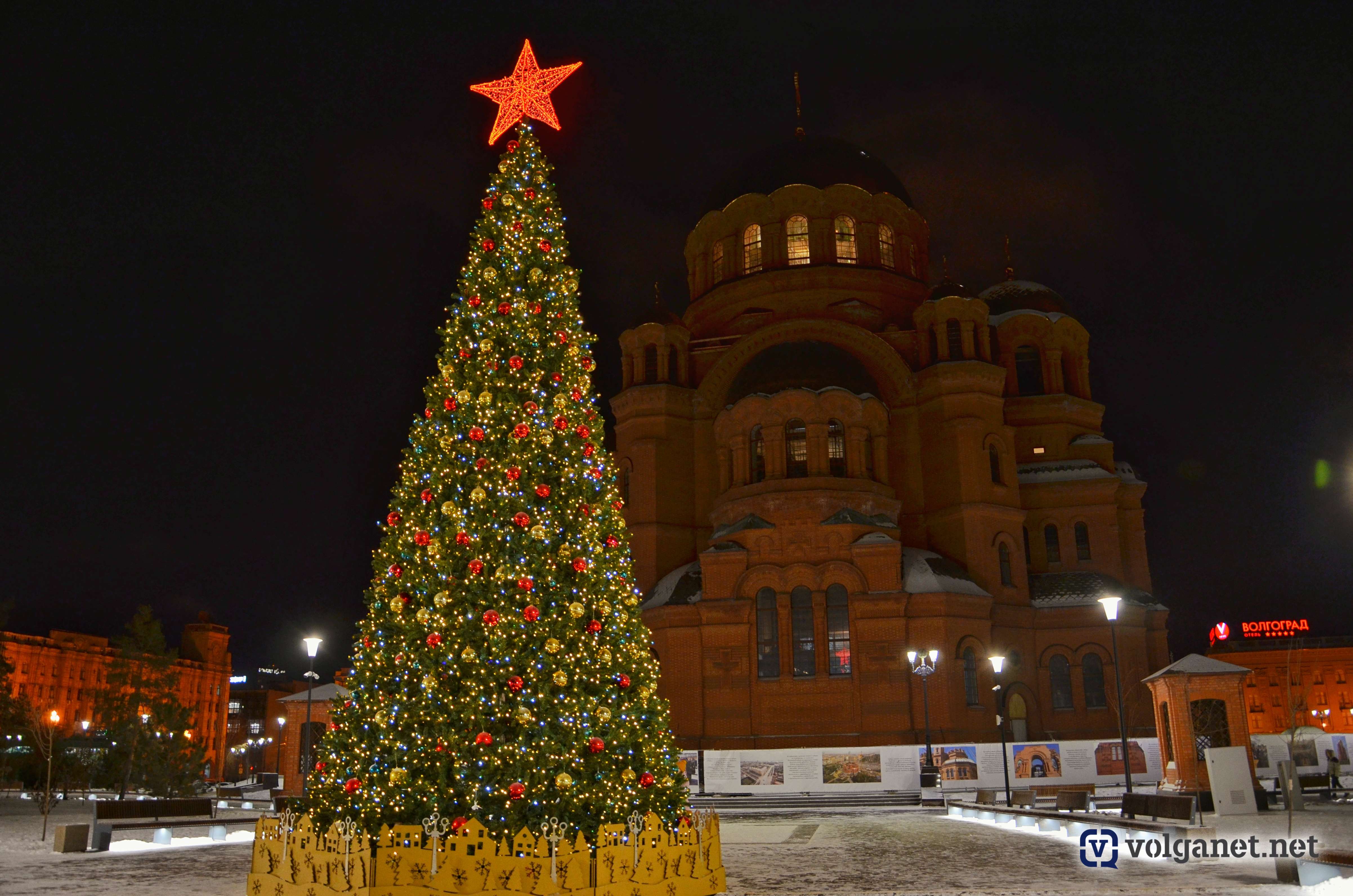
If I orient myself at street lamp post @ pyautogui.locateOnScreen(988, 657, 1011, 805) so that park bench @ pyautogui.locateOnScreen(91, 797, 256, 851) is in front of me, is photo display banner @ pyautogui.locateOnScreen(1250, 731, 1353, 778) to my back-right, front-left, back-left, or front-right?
back-right

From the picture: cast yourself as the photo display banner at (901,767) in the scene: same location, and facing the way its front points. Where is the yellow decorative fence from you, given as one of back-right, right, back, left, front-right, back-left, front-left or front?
front

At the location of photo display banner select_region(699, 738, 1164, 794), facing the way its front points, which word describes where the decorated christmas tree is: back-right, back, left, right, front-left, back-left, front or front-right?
front

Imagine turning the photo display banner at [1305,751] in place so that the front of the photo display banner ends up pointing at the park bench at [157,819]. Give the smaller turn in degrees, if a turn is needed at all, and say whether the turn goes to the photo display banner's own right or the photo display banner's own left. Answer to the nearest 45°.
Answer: approximately 45° to the photo display banner's own right

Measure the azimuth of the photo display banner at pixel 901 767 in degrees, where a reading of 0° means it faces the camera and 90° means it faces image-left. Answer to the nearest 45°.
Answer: approximately 0°

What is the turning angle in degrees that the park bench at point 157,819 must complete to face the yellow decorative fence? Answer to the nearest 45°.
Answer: approximately 45° to its right

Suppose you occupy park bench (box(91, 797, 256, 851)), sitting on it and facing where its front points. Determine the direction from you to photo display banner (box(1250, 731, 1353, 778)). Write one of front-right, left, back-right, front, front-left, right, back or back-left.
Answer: front-left

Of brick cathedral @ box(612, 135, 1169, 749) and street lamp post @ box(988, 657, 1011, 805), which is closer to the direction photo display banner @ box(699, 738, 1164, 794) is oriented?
the street lamp post

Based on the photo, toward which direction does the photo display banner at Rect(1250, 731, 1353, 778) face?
toward the camera

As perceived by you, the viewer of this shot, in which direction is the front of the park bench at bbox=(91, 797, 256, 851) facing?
facing the viewer and to the right of the viewer

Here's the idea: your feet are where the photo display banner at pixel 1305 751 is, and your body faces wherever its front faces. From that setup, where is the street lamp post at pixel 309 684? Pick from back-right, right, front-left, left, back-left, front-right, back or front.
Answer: front-right

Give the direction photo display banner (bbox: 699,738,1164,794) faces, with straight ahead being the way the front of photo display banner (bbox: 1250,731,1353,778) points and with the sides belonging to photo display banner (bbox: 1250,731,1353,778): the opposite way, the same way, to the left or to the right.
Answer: the same way

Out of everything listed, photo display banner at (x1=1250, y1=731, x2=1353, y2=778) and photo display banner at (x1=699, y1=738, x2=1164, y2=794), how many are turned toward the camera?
2
